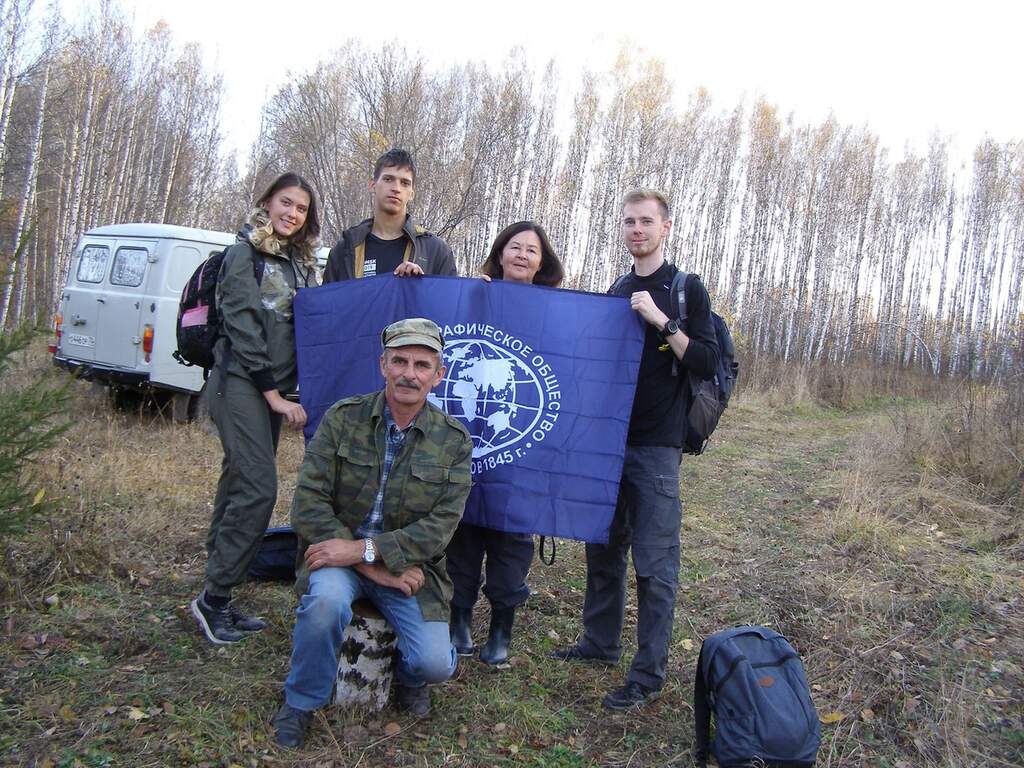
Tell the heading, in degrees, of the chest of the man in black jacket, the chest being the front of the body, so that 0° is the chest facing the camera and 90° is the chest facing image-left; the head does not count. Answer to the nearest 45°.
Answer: approximately 0°

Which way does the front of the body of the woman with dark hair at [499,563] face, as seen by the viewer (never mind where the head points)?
toward the camera

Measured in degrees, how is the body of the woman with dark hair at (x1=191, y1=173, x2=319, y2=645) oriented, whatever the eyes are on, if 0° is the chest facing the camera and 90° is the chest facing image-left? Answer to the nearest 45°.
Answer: approximately 315°

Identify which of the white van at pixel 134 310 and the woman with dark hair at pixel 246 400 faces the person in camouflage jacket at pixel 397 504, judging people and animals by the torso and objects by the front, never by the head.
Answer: the woman with dark hair

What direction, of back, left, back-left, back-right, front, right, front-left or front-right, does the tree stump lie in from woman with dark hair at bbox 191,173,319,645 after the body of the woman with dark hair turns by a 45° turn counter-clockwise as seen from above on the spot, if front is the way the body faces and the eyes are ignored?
front-right

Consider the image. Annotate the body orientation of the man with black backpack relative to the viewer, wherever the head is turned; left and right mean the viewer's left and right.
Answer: facing the viewer and to the left of the viewer

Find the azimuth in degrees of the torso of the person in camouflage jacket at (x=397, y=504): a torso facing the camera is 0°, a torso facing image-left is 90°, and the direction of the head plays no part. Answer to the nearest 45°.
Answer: approximately 0°

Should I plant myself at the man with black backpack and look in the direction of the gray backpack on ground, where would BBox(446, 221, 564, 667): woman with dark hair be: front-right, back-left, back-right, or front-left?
back-right

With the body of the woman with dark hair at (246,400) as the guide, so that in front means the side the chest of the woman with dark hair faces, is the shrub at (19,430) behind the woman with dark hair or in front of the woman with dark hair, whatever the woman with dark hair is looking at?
behind
